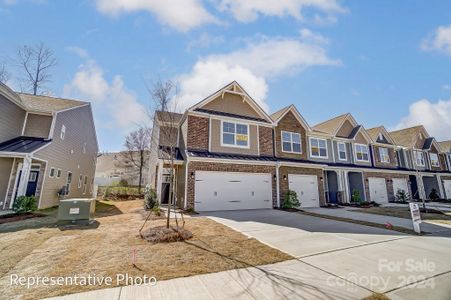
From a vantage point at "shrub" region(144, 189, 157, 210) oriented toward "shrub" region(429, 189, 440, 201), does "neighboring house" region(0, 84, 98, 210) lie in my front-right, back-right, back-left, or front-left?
back-left

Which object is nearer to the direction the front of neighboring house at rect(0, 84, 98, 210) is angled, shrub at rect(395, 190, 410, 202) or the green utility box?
the green utility box

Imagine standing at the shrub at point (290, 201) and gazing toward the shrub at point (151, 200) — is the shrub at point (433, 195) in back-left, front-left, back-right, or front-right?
back-right

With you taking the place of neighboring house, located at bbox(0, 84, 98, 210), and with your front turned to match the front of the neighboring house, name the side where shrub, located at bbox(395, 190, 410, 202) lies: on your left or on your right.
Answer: on your left

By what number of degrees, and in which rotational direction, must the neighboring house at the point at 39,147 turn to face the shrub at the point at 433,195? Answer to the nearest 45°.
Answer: approximately 90° to its left

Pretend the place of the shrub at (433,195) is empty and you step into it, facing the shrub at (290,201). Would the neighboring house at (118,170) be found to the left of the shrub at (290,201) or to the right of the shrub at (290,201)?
right

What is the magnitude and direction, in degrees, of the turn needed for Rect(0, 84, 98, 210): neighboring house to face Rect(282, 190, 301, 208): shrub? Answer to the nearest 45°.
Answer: approximately 90° to its left
